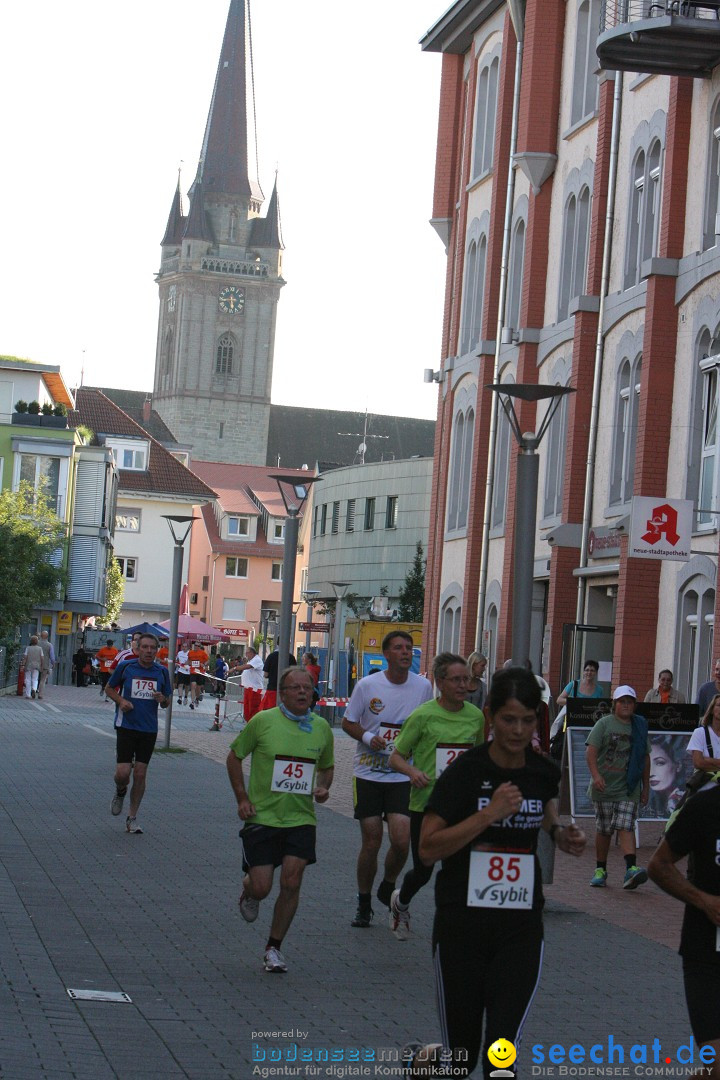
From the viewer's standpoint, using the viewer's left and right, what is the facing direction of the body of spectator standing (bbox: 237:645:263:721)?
facing to the left of the viewer

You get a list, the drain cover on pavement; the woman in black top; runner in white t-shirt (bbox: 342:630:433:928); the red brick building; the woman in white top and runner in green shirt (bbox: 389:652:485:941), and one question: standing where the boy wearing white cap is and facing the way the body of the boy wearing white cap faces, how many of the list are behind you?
1

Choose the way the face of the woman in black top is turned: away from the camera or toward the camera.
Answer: toward the camera

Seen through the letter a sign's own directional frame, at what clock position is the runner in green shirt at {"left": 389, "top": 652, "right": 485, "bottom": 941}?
The runner in green shirt is roughly at 12 o'clock from the letter a sign.

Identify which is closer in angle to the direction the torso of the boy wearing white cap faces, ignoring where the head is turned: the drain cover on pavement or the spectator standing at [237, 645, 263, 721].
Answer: the drain cover on pavement

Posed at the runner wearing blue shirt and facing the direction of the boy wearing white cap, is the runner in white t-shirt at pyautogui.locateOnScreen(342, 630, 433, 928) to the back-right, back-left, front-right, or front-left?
front-right

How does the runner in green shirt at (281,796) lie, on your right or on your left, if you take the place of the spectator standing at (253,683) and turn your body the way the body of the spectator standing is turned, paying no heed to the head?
on your left

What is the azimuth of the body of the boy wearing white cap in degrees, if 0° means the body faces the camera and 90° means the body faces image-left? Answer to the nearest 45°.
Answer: approximately 0°

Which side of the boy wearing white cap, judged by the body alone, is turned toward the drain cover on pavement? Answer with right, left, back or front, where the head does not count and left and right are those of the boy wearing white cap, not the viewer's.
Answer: front

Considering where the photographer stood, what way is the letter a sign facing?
facing the viewer
